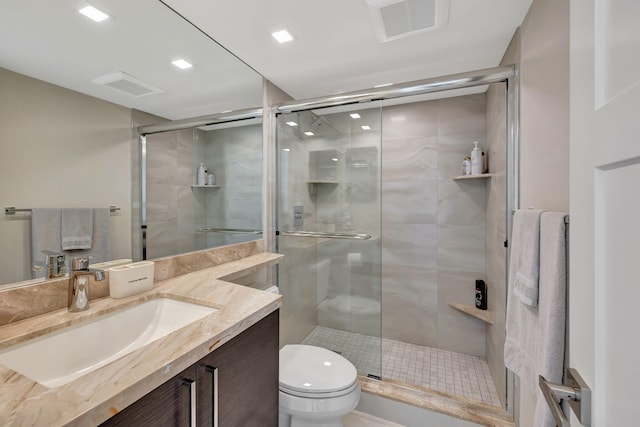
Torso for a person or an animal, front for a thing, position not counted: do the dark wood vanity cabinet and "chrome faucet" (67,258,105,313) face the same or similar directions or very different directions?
same or similar directions

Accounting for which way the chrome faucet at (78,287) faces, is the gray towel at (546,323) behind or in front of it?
in front

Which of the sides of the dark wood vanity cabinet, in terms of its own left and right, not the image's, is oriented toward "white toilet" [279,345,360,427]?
left

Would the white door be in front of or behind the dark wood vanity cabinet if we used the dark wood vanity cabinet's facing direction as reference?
in front

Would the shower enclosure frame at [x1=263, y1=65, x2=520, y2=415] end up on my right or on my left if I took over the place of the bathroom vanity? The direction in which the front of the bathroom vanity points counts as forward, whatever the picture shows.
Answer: on my left

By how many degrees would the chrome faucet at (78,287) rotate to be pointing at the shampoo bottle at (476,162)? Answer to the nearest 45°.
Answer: approximately 45° to its left

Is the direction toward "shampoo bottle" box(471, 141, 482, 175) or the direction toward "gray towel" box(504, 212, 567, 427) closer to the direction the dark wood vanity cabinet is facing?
the gray towel

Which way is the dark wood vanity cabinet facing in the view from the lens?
facing the viewer and to the right of the viewer

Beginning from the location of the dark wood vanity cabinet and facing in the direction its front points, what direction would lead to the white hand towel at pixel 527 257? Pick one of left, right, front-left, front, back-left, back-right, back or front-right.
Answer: front-left

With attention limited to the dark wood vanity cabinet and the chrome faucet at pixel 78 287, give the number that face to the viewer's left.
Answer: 0
